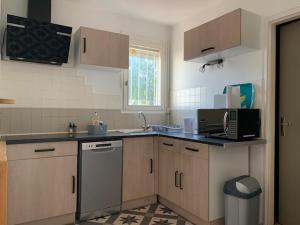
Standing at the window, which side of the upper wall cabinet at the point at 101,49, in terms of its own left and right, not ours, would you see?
left

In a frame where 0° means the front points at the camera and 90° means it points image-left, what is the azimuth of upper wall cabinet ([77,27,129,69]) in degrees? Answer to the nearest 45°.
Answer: approximately 315°

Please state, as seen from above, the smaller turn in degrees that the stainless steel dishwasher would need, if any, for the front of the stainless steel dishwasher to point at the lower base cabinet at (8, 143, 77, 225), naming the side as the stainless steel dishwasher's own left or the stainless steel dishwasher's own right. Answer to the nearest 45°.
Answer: approximately 135° to the stainless steel dishwasher's own right

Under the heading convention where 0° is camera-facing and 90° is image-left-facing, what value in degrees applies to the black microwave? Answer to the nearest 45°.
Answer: approximately 45°
